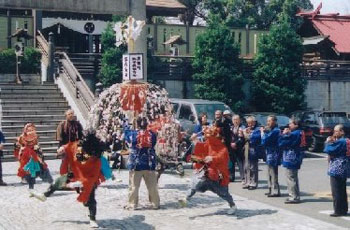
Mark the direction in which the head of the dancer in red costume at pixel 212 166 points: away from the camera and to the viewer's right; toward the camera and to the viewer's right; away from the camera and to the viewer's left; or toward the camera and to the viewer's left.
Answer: toward the camera and to the viewer's left

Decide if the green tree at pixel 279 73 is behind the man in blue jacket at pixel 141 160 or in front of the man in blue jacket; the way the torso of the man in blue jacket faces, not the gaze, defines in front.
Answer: in front

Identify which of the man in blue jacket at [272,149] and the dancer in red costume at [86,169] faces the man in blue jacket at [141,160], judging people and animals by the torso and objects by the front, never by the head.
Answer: the man in blue jacket at [272,149]

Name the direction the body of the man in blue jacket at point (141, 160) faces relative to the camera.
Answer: away from the camera

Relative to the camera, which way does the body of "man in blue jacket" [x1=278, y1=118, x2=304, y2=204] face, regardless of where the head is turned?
to the viewer's left

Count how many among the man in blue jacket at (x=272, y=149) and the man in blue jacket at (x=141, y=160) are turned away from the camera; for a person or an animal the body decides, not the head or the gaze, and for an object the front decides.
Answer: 1

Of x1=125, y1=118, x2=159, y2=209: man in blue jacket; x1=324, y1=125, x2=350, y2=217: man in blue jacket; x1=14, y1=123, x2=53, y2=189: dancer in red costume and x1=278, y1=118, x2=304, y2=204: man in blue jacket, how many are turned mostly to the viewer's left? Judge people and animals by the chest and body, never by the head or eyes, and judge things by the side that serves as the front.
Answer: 2

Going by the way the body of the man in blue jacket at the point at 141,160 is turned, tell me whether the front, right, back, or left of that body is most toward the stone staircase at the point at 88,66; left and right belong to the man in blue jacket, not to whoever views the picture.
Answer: front

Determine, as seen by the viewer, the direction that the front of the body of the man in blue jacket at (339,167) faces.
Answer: to the viewer's left

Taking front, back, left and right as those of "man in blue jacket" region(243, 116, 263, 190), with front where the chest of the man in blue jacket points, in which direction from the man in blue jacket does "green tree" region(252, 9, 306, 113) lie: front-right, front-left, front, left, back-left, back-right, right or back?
back-right

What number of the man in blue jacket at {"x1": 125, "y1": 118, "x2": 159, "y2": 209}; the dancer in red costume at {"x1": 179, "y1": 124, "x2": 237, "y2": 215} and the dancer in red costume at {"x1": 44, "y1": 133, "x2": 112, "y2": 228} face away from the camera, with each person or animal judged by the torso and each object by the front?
1

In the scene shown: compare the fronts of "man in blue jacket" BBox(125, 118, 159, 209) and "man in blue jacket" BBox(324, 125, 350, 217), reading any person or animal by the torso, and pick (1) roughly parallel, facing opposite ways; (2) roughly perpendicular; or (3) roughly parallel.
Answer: roughly perpendicular

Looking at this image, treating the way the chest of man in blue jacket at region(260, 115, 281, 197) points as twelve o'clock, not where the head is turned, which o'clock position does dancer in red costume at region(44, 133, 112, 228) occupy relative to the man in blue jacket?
The dancer in red costume is roughly at 12 o'clock from the man in blue jacket.

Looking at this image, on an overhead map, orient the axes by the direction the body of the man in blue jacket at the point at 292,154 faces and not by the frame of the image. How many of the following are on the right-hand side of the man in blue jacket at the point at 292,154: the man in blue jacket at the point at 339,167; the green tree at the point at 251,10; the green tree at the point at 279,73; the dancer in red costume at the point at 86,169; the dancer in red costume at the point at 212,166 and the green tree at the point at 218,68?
3

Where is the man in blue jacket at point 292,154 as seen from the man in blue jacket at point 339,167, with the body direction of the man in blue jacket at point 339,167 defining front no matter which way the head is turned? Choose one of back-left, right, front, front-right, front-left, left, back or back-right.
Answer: front-right

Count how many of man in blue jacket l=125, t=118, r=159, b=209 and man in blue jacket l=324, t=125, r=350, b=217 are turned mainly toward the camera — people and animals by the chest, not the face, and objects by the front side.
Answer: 0

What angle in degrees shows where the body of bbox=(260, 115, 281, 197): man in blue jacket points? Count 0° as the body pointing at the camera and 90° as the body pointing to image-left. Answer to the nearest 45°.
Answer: approximately 45°

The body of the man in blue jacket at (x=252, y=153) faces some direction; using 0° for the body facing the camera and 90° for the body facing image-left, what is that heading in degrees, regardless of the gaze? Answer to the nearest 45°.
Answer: approximately 45°
